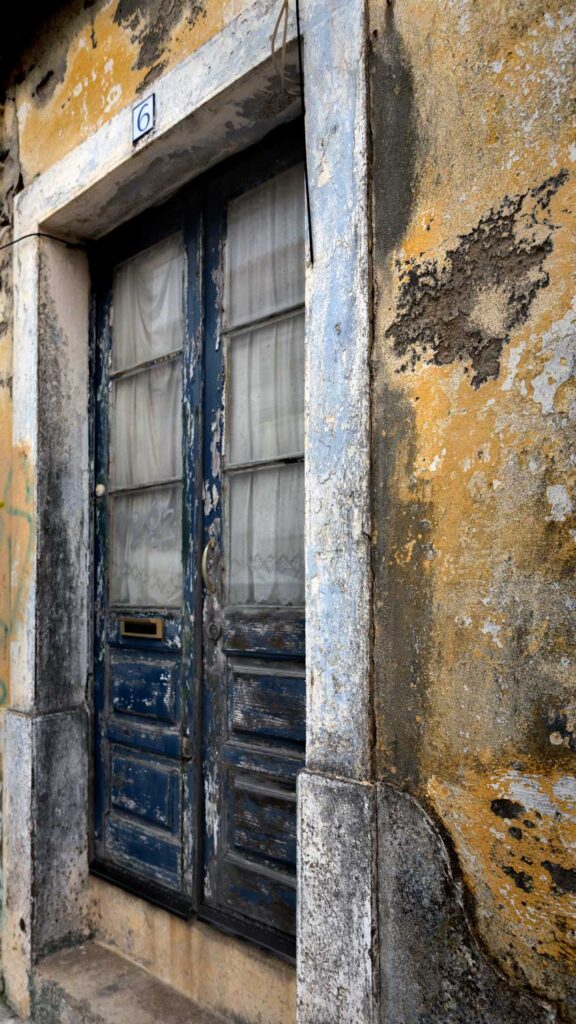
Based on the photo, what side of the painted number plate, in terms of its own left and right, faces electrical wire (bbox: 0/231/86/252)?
right

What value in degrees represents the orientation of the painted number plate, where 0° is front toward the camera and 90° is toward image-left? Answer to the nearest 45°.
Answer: approximately 45°
